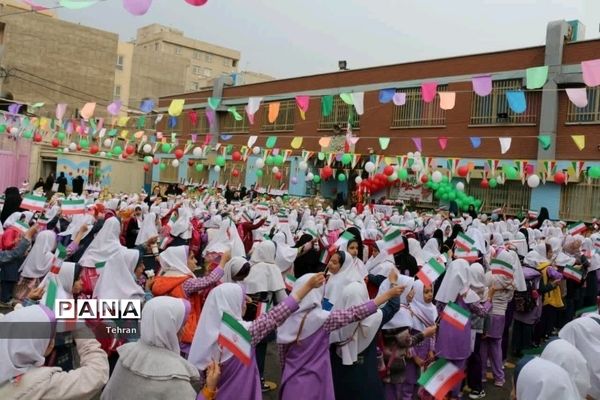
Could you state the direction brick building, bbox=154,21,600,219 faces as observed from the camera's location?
facing the viewer and to the left of the viewer

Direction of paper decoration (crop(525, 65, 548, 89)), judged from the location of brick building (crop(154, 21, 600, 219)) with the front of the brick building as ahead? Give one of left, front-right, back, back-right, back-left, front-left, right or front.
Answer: front-left

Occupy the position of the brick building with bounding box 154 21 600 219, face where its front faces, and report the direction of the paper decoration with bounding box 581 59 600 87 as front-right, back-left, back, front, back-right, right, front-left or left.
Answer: front-left

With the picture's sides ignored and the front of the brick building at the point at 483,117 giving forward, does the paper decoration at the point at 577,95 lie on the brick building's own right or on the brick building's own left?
on the brick building's own left
